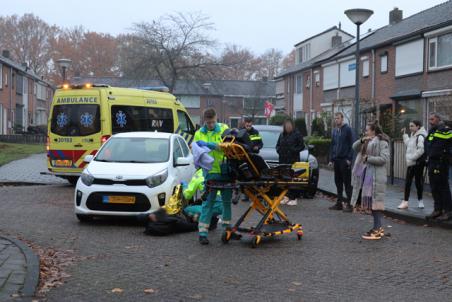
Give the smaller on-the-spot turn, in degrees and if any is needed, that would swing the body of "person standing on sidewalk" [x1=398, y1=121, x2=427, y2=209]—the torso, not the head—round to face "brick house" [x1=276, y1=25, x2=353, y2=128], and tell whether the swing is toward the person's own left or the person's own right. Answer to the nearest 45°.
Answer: approximately 135° to the person's own right

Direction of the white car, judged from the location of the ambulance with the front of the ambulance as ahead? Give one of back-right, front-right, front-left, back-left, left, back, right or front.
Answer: back-right

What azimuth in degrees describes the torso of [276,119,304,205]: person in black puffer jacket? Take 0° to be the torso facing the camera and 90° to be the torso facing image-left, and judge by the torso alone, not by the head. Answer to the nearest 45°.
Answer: approximately 0°

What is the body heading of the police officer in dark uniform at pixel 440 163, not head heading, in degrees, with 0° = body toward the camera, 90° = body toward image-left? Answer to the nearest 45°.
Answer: approximately 45°

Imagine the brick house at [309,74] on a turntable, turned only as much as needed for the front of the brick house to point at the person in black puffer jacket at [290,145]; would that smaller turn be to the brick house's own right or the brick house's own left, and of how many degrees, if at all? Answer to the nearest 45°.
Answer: approximately 45° to the brick house's own left

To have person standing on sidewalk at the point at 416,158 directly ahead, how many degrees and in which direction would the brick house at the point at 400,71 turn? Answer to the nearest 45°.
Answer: approximately 45° to its left

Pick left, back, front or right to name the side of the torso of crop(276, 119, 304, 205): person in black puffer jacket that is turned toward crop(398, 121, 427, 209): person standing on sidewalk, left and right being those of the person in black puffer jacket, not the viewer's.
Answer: left
